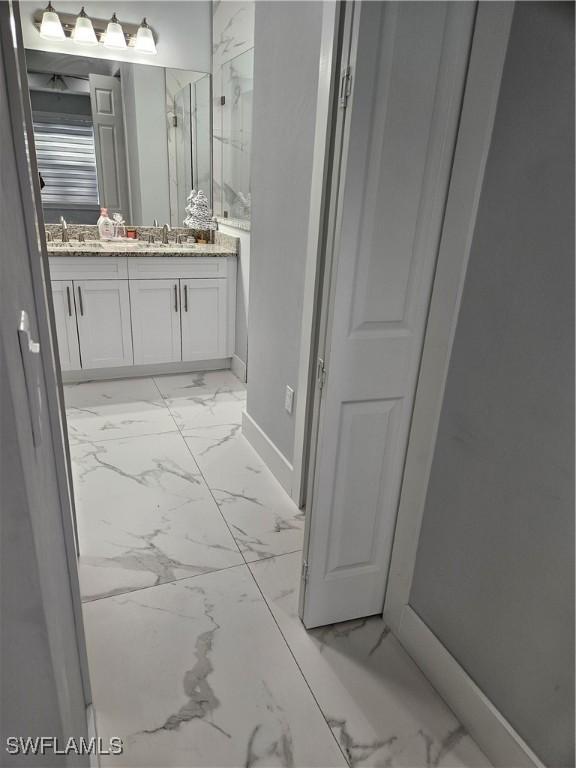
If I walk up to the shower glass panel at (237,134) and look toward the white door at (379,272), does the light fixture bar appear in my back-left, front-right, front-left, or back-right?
back-right

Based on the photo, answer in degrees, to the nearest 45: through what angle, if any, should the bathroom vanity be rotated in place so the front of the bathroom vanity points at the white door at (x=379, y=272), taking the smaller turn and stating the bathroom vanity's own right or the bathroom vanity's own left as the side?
0° — it already faces it

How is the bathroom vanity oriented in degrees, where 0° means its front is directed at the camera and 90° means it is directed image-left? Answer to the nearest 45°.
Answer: approximately 0°

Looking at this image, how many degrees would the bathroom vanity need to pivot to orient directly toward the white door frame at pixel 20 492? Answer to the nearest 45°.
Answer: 0° — it already faces it
